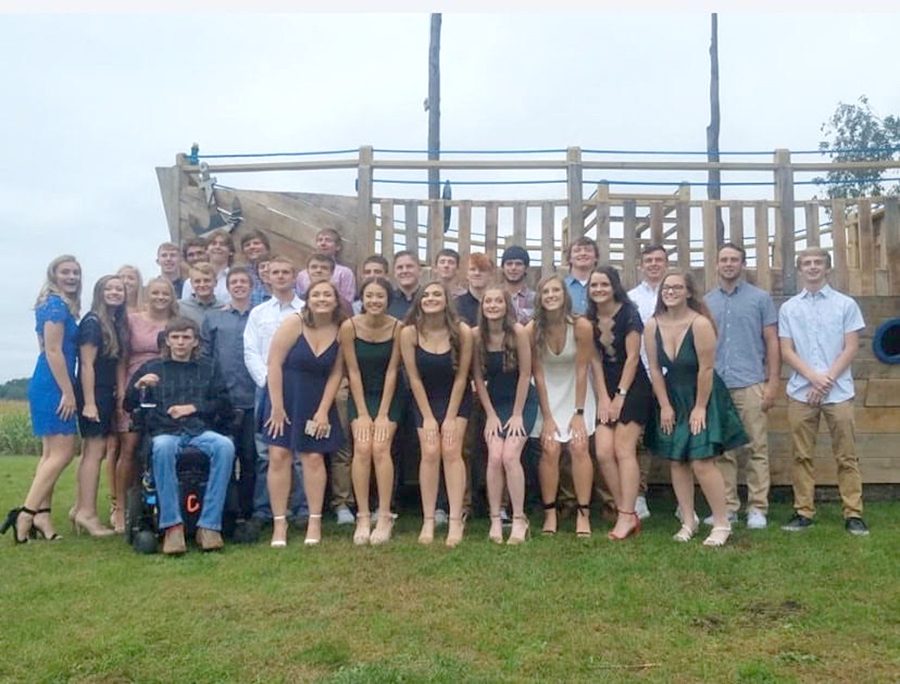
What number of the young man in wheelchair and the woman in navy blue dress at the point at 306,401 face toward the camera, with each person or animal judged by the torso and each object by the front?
2

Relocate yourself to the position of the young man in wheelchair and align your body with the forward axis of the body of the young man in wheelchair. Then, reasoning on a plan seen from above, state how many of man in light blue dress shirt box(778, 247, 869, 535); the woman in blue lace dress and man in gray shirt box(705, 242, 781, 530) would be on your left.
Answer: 2

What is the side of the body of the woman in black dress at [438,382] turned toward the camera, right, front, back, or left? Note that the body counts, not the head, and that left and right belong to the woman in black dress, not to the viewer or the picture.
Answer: front

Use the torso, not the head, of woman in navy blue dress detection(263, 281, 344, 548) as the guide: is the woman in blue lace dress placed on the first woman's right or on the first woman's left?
on the first woman's right

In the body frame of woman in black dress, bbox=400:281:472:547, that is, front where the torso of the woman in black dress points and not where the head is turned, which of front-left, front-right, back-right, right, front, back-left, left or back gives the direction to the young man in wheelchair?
right

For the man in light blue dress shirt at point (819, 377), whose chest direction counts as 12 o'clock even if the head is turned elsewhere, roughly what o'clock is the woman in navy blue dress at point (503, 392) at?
The woman in navy blue dress is roughly at 2 o'clock from the man in light blue dress shirt.

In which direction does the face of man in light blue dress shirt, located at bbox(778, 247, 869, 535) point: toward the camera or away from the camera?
toward the camera

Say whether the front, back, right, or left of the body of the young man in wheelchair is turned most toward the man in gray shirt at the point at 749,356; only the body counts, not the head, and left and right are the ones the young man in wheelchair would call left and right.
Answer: left

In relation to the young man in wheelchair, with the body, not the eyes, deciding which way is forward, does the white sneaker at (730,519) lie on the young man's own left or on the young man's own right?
on the young man's own left

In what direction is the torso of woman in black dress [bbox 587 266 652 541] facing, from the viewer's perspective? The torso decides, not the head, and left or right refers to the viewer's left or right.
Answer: facing the viewer and to the left of the viewer

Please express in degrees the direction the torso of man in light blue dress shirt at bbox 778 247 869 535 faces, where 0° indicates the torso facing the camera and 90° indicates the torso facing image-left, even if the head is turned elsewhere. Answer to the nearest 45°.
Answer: approximately 0°

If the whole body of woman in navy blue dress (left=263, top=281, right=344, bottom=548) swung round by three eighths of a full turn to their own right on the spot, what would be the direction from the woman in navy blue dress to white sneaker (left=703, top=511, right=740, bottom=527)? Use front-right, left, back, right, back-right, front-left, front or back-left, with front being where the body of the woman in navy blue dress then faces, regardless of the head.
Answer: back-right

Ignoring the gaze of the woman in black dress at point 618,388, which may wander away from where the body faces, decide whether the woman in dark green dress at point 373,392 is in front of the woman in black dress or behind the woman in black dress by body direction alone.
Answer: in front
